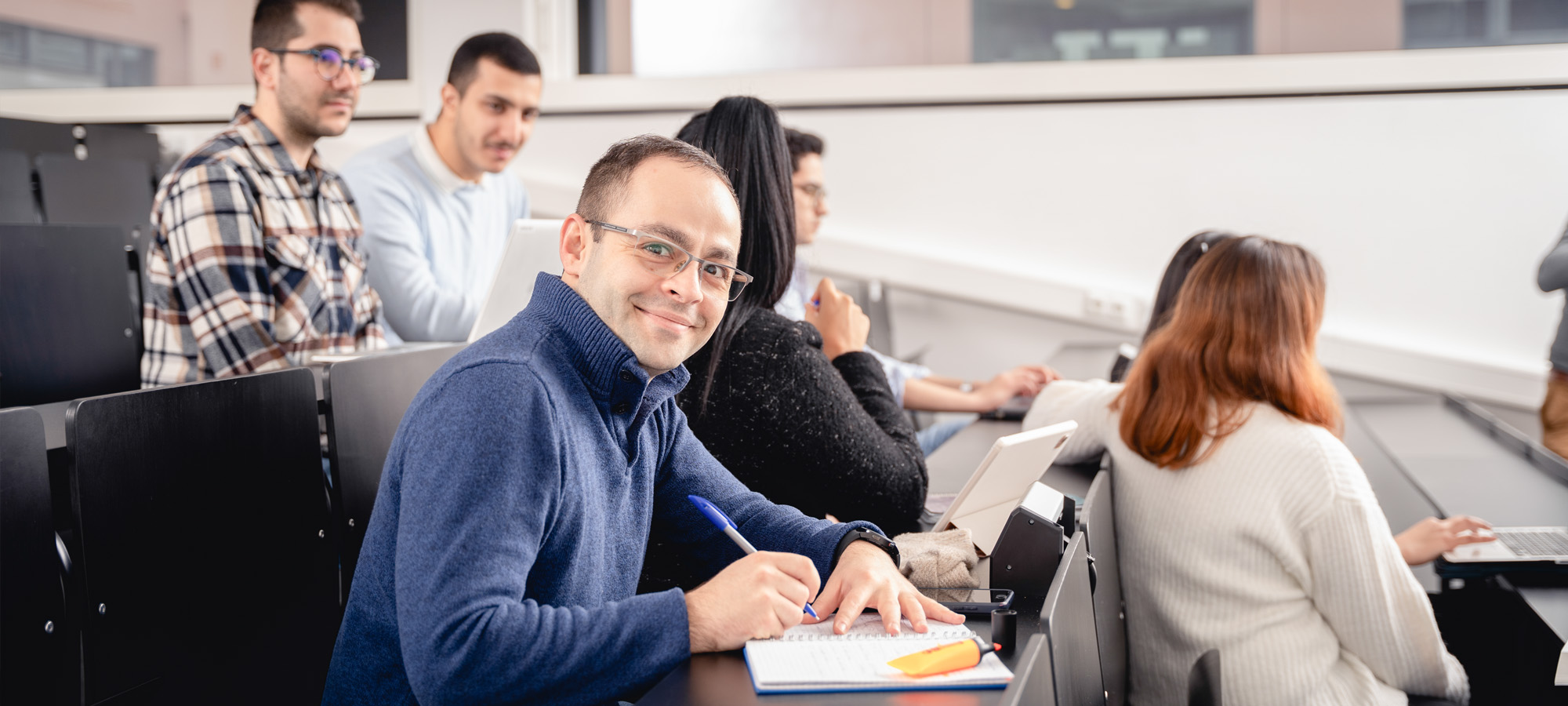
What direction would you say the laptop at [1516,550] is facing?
to the viewer's left

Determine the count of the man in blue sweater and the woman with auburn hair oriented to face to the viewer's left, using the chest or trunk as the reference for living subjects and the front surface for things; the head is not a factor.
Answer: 0

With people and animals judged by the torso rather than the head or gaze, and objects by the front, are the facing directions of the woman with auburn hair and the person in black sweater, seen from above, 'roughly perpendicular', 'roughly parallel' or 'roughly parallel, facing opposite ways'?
roughly parallel

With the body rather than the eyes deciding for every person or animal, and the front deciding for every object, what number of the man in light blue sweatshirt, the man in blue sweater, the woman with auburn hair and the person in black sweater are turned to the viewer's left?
0

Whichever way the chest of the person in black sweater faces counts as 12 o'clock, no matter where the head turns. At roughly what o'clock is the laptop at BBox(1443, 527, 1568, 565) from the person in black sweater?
The laptop is roughly at 1 o'clock from the person in black sweater.

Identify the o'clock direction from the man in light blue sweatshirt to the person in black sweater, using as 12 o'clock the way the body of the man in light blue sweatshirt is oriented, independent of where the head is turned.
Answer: The person in black sweater is roughly at 1 o'clock from the man in light blue sweatshirt.

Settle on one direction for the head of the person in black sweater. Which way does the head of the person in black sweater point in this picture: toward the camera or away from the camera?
away from the camera

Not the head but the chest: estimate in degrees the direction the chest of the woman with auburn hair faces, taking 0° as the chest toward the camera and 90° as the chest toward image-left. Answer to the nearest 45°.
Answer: approximately 225°
